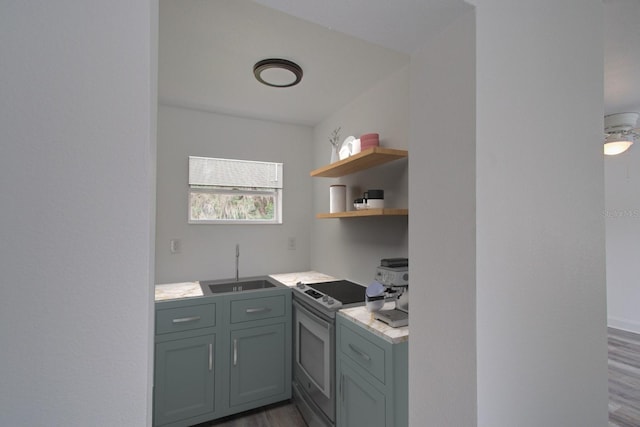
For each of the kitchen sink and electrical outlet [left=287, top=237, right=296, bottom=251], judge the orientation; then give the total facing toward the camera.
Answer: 2

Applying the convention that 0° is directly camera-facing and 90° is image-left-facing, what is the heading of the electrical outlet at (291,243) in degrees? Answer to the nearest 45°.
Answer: approximately 0°

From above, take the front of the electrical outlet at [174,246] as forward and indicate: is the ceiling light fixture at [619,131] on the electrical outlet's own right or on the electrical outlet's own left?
on the electrical outlet's own left

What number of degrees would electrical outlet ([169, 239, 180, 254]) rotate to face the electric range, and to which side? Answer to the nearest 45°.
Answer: approximately 45° to its left

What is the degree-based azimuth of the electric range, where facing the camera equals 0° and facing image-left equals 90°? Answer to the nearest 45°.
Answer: approximately 45°
